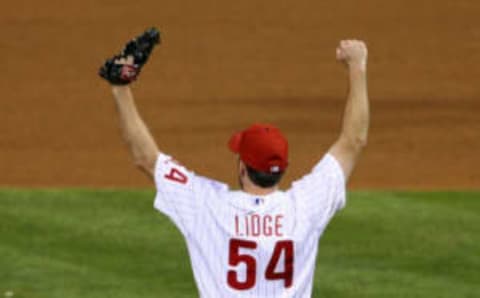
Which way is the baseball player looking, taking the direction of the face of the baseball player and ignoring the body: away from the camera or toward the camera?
away from the camera

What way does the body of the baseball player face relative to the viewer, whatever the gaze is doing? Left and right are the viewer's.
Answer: facing away from the viewer
